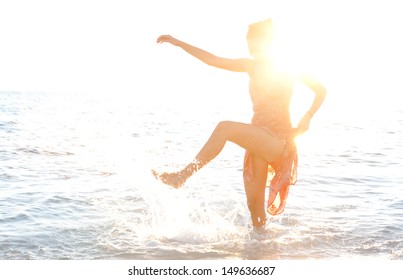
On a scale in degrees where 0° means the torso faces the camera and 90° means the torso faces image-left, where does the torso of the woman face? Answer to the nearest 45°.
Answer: approximately 45°
